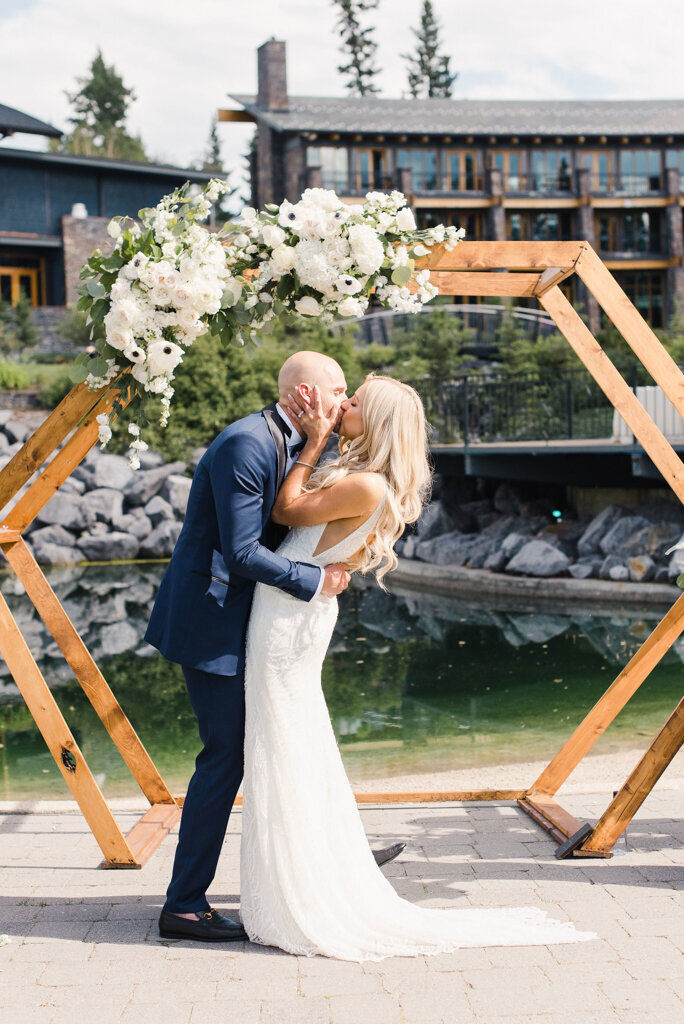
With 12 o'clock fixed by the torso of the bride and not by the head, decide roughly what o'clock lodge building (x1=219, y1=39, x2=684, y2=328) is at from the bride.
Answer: The lodge building is roughly at 3 o'clock from the bride.

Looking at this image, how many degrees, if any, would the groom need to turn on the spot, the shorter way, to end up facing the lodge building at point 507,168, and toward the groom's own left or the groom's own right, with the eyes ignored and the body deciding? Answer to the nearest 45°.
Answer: approximately 90° to the groom's own left

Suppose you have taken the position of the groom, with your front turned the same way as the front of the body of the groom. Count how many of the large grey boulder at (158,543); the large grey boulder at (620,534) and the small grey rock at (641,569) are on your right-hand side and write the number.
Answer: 0

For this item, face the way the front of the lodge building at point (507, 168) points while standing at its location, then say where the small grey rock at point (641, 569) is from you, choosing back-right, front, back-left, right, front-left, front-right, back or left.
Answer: front

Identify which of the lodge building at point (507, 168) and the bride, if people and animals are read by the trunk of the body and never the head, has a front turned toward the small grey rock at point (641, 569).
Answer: the lodge building

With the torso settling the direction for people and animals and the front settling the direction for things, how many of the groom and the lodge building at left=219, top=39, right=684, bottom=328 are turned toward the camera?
1

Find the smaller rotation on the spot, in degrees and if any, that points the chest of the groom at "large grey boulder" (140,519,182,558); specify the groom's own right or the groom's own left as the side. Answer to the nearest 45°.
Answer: approximately 90° to the groom's own left

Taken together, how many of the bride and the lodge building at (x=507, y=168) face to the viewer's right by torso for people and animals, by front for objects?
0

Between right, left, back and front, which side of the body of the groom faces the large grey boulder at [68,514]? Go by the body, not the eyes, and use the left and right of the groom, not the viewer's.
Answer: left

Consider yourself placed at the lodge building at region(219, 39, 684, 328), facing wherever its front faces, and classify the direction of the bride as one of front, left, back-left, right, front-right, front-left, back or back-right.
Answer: front

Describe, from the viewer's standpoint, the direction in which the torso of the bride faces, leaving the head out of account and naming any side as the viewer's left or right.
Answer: facing to the left of the viewer

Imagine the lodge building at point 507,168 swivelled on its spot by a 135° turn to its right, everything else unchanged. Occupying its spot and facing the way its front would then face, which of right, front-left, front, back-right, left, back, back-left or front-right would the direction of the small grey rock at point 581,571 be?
back-left

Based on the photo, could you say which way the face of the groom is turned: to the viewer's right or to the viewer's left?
to the viewer's right

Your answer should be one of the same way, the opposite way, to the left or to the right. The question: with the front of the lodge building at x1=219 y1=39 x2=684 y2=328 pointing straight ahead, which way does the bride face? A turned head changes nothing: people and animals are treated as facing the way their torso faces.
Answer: to the right

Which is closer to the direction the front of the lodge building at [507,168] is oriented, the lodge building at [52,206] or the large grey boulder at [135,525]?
the large grey boulder

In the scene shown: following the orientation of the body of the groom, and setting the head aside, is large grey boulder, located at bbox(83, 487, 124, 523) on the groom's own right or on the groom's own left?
on the groom's own left

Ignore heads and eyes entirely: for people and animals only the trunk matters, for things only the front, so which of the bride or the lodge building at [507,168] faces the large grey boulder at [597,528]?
the lodge building

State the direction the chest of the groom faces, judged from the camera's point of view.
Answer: to the viewer's right

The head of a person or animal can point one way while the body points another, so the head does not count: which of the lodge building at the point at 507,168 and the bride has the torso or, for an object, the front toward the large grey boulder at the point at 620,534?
the lodge building

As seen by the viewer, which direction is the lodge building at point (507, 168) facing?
toward the camera
